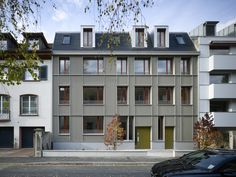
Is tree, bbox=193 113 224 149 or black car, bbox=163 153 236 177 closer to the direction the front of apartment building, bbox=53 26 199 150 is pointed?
the black car

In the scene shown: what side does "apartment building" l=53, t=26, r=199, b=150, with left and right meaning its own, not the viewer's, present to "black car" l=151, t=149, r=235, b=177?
front

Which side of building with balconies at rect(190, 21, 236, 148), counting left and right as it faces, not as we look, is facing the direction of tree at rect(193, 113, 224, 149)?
front

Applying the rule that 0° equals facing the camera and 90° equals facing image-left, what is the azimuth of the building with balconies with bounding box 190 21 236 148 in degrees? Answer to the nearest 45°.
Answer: approximately 0°

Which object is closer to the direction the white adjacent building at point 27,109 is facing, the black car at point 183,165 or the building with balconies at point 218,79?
the black car

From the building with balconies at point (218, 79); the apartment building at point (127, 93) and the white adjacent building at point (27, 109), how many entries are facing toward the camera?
3

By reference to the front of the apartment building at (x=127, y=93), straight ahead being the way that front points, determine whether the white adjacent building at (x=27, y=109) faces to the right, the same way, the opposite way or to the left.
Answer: the same way

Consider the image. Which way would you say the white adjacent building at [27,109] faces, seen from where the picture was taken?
facing the viewer
